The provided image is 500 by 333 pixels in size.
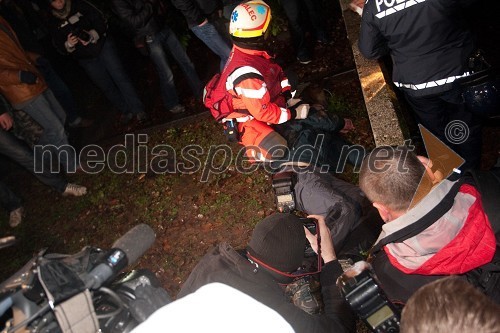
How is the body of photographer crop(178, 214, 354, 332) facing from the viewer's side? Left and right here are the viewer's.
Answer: facing away from the viewer and to the right of the viewer

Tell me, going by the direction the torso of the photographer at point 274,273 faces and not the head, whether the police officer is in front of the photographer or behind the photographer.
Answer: in front

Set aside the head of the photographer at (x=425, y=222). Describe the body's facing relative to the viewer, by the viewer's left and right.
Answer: facing away from the viewer and to the left of the viewer

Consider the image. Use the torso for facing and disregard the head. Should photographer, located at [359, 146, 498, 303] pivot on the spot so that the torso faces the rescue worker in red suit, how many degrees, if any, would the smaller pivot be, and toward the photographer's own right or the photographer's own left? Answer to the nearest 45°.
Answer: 0° — they already face them

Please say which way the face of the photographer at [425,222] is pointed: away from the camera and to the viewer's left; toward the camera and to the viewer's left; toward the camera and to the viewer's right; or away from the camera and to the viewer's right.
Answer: away from the camera and to the viewer's left

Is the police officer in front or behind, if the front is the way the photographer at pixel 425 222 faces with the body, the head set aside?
in front

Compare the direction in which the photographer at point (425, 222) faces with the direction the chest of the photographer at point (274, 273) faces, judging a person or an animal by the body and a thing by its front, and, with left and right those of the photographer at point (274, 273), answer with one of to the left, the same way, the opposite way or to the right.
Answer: to the left

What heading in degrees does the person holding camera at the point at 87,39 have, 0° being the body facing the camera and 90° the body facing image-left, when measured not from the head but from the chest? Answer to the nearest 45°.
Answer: approximately 0°
